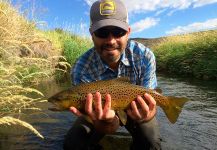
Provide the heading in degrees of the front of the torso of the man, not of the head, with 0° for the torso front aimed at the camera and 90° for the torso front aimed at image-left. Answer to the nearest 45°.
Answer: approximately 0°
